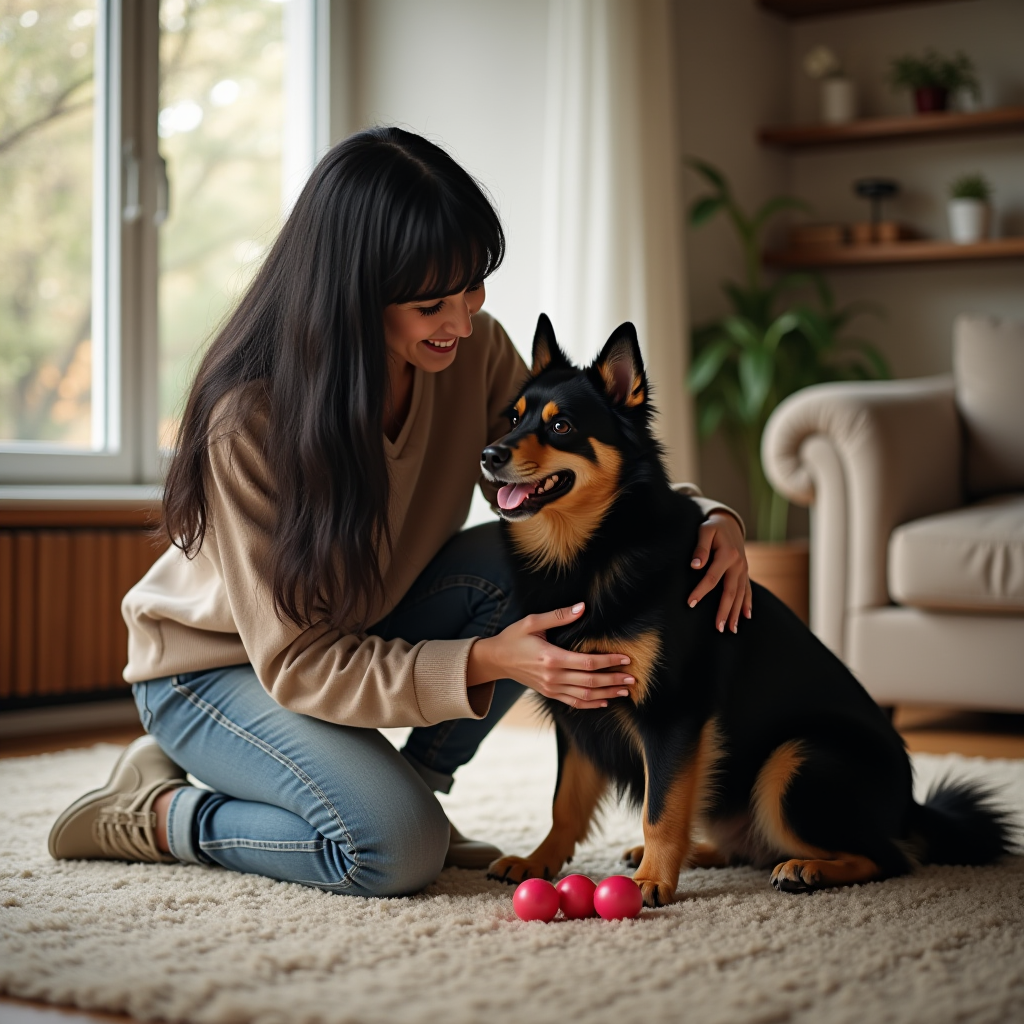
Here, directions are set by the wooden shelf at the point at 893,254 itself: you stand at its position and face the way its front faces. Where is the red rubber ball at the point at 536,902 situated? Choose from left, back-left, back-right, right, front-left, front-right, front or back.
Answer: front

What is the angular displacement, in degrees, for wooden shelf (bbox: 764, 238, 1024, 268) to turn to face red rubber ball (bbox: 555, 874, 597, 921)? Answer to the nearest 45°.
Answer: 0° — it already faces it

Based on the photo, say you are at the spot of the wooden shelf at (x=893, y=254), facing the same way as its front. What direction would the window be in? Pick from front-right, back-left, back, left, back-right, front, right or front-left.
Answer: front-right

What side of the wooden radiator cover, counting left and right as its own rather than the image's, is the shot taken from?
front

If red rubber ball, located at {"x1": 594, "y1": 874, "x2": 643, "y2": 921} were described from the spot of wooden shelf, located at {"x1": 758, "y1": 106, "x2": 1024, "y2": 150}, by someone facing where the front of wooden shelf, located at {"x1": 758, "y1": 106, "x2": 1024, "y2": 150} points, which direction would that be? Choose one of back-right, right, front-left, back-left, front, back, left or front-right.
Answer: front

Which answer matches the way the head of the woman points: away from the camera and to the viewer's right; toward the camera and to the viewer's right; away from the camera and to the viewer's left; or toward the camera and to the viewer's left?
toward the camera and to the viewer's right

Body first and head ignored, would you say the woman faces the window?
no

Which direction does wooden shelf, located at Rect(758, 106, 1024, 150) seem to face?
toward the camera

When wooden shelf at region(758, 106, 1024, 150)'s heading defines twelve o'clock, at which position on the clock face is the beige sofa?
The beige sofa is roughly at 12 o'clock from the wooden shelf.

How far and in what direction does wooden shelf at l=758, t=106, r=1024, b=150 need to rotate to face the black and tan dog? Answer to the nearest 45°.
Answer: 0° — it already faces it

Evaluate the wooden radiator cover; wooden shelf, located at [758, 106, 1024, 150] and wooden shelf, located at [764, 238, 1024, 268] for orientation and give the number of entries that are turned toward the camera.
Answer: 3

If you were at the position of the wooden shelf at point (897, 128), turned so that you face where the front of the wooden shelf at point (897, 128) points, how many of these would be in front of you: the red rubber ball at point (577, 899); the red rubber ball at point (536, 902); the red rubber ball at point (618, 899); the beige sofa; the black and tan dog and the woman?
6
